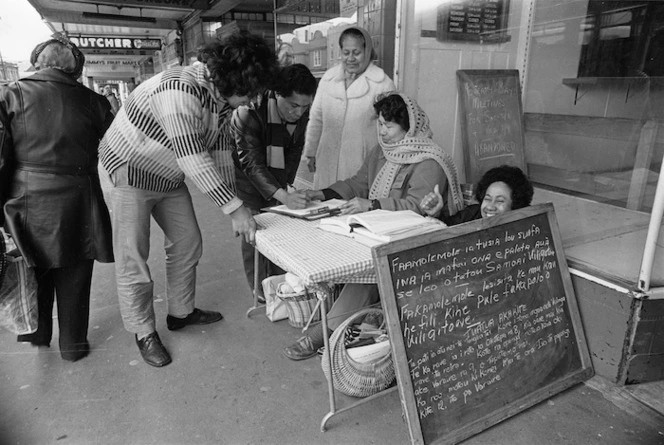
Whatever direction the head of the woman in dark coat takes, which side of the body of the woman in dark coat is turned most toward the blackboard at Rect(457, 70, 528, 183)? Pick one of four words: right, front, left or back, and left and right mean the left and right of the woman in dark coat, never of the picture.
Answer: right

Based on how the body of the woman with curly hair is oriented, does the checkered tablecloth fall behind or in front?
in front

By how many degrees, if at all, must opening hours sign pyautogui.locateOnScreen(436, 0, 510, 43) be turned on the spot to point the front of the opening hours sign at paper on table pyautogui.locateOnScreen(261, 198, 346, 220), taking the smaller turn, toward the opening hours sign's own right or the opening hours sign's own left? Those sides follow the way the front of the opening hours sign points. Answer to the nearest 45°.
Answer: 0° — it already faces it

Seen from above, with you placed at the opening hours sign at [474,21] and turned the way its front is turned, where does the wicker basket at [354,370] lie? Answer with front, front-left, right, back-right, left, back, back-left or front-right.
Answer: front

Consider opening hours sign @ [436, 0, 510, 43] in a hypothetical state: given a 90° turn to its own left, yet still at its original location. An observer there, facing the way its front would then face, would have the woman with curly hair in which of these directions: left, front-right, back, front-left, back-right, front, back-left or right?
right

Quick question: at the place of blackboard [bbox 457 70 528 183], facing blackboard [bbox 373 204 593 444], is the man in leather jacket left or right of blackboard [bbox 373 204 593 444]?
right

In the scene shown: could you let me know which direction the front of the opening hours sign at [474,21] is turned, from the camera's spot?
facing the viewer

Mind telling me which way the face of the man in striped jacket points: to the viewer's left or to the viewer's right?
to the viewer's right

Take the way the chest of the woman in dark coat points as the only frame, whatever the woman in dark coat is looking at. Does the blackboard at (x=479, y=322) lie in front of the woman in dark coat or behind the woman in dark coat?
behind

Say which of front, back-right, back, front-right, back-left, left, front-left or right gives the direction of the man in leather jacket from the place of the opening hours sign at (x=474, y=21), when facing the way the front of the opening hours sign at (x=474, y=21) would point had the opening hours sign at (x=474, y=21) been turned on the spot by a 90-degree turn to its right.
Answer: front-left

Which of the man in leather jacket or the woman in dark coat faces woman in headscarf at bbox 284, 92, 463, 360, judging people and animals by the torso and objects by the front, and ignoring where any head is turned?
the man in leather jacket

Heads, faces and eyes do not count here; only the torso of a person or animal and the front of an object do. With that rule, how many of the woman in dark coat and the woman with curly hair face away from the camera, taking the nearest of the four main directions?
1

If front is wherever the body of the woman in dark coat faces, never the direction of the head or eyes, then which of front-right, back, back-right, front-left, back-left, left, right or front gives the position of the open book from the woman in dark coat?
back-right

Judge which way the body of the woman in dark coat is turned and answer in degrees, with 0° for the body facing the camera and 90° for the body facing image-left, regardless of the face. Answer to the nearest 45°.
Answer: approximately 180°

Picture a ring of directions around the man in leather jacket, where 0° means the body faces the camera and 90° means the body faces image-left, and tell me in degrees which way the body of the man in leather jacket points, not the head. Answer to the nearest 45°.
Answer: approximately 315°

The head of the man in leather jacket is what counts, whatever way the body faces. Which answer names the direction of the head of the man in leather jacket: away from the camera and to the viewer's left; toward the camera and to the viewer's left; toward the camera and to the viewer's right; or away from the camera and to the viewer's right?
toward the camera and to the viewer's right

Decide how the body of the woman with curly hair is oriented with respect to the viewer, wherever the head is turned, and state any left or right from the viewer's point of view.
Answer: facing the viewer and to the left of the viewer
